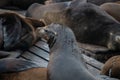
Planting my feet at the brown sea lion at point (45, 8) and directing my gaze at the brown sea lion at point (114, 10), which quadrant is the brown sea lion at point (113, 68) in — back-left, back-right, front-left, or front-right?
front-right

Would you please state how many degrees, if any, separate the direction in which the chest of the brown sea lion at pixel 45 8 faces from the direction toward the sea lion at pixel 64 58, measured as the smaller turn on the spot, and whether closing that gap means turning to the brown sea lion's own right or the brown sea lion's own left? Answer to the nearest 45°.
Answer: approximately 90° to the brown sea lion's own left

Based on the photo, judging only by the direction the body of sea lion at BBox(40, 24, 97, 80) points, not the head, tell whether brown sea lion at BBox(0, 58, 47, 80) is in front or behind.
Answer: in front

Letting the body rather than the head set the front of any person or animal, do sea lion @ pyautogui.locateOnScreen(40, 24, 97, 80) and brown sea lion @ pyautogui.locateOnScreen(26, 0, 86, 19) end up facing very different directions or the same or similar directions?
same or similar directions

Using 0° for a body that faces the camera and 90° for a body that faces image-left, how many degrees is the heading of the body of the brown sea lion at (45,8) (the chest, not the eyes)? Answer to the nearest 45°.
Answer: approximately 90°

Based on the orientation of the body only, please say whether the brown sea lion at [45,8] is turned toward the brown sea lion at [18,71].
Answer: no

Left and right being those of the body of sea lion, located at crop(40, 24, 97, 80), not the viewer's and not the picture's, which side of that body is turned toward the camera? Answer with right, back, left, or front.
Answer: left

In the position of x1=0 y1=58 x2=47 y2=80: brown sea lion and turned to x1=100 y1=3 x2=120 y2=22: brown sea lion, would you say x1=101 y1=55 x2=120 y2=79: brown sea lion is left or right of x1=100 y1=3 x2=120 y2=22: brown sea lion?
right

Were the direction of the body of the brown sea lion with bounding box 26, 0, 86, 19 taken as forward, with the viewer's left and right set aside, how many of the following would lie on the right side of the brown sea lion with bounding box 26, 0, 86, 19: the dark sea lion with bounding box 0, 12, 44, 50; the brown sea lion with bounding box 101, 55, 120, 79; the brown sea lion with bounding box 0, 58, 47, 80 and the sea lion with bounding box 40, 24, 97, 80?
0

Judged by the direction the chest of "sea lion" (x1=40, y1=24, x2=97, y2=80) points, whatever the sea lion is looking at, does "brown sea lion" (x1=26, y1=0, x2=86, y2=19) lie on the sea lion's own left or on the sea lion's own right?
on the sea lion's own right
